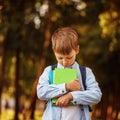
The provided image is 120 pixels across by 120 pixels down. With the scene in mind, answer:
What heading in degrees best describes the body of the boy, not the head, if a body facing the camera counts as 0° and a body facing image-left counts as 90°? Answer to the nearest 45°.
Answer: approximately 0°
